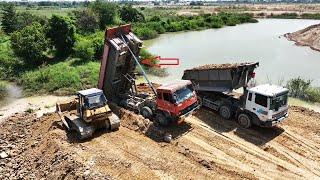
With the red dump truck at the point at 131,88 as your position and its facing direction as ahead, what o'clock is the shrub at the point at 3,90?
The shrub is roughly at 6 o'clock from the red dump truck.

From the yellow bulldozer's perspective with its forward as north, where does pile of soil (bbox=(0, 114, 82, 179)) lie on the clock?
The pile of soil is roughly at 10 o'clock from the yellow bulldozer.

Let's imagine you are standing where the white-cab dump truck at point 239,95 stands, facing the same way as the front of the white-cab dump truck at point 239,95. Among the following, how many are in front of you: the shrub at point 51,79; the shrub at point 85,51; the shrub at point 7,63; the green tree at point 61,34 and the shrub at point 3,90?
0

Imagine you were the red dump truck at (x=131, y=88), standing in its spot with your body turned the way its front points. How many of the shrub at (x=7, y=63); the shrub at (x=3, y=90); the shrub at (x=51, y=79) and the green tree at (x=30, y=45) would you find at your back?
4

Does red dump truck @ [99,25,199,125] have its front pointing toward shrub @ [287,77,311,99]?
no

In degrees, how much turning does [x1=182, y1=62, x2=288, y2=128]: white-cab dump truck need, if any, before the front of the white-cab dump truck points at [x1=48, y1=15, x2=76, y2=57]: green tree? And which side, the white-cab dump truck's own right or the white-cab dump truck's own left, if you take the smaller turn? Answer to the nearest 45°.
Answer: approximately 180°

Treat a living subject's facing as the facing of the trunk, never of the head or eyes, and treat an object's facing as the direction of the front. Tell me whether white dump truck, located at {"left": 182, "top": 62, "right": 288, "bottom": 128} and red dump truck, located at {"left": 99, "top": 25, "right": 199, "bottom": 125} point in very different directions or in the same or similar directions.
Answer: same or similar directions

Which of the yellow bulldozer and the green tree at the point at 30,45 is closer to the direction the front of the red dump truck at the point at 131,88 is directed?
the yellow bulldozer

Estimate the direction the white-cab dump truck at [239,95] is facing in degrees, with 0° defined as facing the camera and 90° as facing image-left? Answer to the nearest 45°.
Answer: approximately 315°

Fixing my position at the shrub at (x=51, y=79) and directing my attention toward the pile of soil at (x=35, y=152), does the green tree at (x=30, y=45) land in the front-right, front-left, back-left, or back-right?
back-right

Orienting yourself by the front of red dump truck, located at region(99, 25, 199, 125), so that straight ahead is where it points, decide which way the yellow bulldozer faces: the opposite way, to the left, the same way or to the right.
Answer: the opposite way

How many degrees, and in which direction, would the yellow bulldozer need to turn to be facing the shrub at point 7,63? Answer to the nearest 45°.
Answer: approximately 45° to its right

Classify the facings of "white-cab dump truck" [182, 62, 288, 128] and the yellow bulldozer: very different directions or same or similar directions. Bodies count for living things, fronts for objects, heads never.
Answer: very different directions

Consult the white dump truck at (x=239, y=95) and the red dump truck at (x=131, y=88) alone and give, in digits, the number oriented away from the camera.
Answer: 0

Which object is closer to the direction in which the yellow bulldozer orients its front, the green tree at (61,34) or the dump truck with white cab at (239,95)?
the green tree

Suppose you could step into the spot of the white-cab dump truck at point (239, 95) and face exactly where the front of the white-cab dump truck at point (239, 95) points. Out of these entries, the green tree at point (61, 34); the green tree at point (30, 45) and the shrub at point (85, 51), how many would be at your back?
3

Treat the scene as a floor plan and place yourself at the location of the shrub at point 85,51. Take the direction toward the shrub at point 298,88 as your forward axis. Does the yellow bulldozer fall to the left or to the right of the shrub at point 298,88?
right

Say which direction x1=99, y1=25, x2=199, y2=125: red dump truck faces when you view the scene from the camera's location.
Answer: facing the viewer and to the right of the viewer
